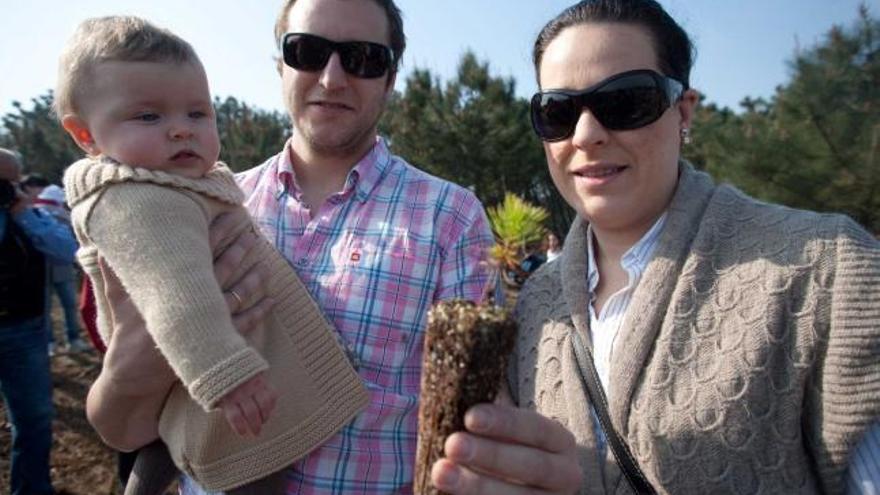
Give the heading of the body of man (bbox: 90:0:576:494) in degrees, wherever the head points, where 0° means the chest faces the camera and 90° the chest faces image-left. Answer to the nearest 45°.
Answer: approximately 0°

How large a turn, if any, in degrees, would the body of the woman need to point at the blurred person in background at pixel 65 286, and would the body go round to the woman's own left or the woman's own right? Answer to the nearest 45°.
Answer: approximately 90° to the woman's own right

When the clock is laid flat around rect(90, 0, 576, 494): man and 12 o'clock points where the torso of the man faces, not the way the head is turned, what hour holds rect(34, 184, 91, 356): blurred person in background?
The blurred person in background is roughly at 5 o'clock from the man.

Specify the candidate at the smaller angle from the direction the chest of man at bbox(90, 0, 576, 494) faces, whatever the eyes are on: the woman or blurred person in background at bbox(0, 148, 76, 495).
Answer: the woman

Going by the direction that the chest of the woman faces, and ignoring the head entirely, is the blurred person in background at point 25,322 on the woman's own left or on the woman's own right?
on the woman's own right

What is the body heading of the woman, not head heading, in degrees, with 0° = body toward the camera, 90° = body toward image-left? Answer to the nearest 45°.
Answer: approximately 45°
